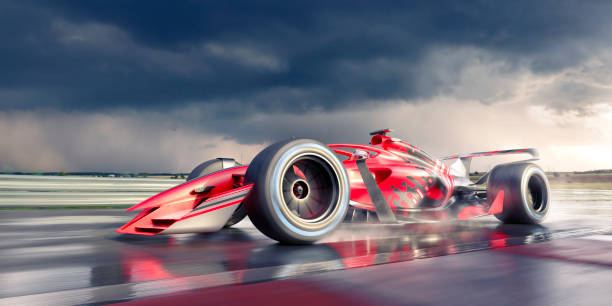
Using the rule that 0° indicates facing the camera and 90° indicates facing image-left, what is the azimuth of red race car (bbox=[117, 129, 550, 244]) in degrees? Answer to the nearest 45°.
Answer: approximately 45°
